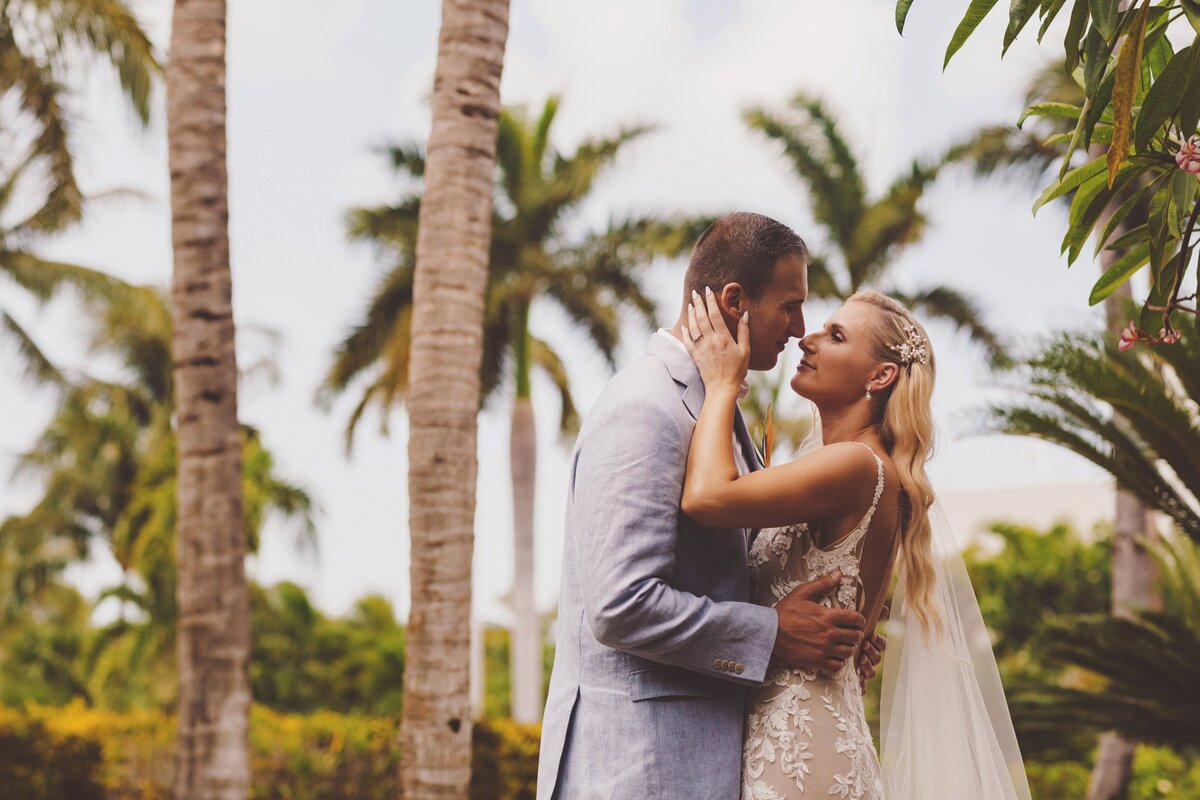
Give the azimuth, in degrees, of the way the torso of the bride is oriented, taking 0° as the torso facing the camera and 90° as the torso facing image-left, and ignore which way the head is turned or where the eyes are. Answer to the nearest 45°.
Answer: approximately 90°

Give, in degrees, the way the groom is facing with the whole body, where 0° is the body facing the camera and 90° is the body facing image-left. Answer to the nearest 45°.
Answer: approximately 270°

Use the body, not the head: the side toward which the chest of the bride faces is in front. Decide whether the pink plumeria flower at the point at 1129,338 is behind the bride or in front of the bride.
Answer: behind

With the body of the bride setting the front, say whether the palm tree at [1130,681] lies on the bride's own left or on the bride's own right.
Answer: on the bride's own right

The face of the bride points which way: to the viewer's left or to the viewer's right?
to the viewer's left

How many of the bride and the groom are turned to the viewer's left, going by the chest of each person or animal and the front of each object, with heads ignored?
1

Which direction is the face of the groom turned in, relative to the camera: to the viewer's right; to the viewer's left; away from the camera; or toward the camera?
to the viewer's right

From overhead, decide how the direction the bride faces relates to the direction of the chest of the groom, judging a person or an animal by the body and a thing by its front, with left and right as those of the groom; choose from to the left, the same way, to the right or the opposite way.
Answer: the opposite way

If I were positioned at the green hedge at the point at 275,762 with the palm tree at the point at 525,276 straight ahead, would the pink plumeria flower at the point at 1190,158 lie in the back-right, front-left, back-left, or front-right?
back-right

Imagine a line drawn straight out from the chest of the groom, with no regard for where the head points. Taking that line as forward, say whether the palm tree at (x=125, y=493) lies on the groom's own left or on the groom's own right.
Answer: on the groom's own left
